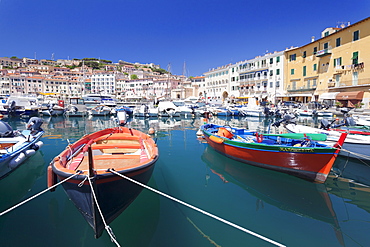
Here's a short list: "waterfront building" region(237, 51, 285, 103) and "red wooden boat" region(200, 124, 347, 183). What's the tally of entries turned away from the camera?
0

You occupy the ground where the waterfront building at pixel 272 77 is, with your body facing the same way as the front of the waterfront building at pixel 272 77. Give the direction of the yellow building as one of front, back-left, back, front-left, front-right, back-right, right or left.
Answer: left

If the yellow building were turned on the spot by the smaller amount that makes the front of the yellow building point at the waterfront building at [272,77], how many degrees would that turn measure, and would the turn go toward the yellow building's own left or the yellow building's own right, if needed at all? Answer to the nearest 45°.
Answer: approximately 90° to the yellow building's own right

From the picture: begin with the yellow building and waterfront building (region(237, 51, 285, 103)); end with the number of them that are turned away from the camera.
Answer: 0

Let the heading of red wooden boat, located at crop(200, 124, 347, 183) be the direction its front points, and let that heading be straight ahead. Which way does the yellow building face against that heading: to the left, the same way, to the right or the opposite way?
to the right

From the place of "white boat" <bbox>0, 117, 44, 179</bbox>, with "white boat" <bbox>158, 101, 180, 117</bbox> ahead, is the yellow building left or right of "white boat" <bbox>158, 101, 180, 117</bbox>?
right

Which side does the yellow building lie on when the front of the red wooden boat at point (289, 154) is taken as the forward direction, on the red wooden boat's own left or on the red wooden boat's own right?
on the red wooden boat's own left

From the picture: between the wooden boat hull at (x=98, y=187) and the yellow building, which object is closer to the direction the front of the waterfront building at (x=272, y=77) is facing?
the wooden boat hull

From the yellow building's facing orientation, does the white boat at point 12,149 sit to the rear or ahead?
ahead

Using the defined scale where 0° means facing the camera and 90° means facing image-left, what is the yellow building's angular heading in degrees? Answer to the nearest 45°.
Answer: approximately 45°

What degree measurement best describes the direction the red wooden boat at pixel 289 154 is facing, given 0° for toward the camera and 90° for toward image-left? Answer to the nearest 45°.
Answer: approximately 315°

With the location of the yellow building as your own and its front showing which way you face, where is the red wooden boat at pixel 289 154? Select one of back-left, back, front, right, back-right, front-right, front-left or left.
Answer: front-left

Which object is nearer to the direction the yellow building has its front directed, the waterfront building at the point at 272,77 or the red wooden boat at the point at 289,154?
the red wooden boat
